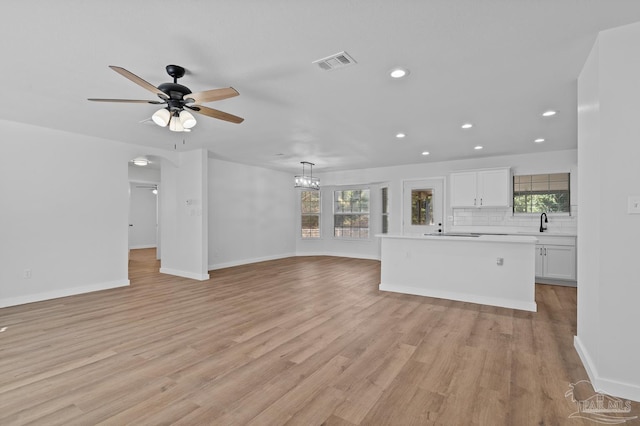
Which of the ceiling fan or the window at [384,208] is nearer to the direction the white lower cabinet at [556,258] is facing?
the ceiling fan

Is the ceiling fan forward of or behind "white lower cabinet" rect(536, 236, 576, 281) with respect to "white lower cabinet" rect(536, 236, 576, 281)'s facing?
forward

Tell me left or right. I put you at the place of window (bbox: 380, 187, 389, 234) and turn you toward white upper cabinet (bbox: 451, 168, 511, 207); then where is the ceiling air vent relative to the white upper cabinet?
right

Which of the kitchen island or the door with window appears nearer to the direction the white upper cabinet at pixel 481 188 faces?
the kitchen island

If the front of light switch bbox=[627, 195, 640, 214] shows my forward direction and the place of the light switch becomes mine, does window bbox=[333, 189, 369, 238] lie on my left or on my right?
on my right

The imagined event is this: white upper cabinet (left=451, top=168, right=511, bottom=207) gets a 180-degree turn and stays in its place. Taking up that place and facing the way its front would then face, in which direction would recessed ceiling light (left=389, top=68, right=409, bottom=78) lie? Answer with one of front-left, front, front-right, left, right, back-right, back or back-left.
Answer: back

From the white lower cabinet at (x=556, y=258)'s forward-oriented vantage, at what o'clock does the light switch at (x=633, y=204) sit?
The light switch is roughly at 12 o'clock from the white lower cabinet.

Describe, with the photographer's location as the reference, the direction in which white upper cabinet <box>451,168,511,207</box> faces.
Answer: facing the viewer

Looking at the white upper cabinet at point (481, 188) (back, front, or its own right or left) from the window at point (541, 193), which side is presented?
left

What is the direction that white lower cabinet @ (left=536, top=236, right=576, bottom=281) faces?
toward the camera

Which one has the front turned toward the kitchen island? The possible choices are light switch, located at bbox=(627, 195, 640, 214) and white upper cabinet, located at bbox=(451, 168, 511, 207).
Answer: the white upper cabinet
